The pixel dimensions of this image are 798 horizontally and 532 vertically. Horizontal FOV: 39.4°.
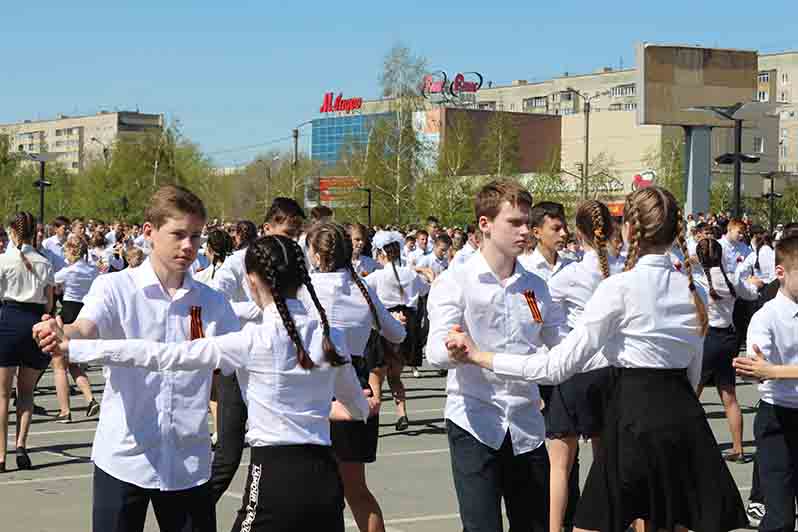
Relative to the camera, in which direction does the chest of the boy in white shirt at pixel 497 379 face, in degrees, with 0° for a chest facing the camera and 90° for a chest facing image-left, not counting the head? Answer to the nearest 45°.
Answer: approximately 315°

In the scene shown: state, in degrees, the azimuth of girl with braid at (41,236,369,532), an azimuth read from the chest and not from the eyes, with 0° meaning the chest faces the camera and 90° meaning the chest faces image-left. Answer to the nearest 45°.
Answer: approximately 135°

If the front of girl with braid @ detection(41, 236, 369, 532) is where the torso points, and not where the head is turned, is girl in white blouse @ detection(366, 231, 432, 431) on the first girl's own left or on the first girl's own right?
on the first girl's own right

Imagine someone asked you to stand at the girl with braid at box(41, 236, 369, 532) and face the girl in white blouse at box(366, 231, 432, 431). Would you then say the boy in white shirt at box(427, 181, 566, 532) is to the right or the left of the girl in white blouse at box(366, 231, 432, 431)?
right

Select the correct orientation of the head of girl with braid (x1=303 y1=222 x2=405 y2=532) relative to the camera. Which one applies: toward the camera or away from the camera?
away from the camera

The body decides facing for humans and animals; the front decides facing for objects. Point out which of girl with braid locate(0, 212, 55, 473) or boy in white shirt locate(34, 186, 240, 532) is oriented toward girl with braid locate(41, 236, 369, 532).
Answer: the boy in white shirt

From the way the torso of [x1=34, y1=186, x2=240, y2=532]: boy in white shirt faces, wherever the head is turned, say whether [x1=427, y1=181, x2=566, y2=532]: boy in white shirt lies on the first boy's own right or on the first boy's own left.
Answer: on the first boy's own left

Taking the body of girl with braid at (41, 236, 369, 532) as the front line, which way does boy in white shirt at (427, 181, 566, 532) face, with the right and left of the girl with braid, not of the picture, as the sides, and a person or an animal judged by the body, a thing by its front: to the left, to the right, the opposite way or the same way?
the opposite way

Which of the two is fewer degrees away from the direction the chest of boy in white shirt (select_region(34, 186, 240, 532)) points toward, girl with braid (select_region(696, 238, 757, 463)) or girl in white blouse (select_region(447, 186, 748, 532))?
the girl in white blouse

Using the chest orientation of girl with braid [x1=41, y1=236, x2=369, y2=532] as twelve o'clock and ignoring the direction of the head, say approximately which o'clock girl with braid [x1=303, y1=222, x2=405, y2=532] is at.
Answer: girl with braid [x1=303, y1=222, x2=405, y2=532] is roughly at 2 o'clock from girl with braid [x1=41, y1=236, x2=369, y2=532].

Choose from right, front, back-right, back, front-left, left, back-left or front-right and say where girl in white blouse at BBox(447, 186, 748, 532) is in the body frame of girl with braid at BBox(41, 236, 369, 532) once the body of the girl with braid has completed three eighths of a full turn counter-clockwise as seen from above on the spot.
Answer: left
